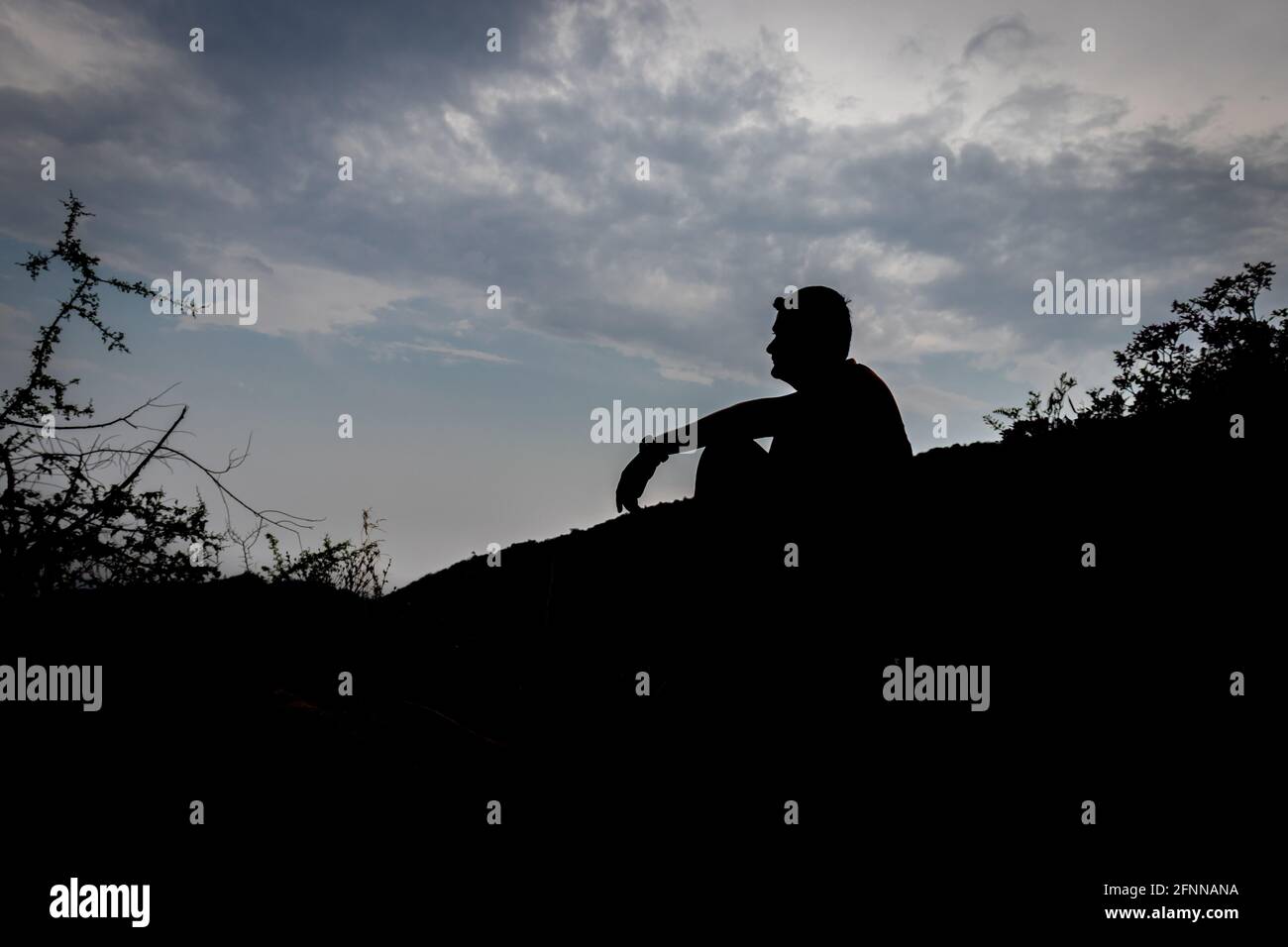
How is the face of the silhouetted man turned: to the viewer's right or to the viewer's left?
to the viewer's left

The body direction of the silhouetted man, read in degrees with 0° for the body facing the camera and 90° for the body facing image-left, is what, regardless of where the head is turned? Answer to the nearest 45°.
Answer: approximately 90°
